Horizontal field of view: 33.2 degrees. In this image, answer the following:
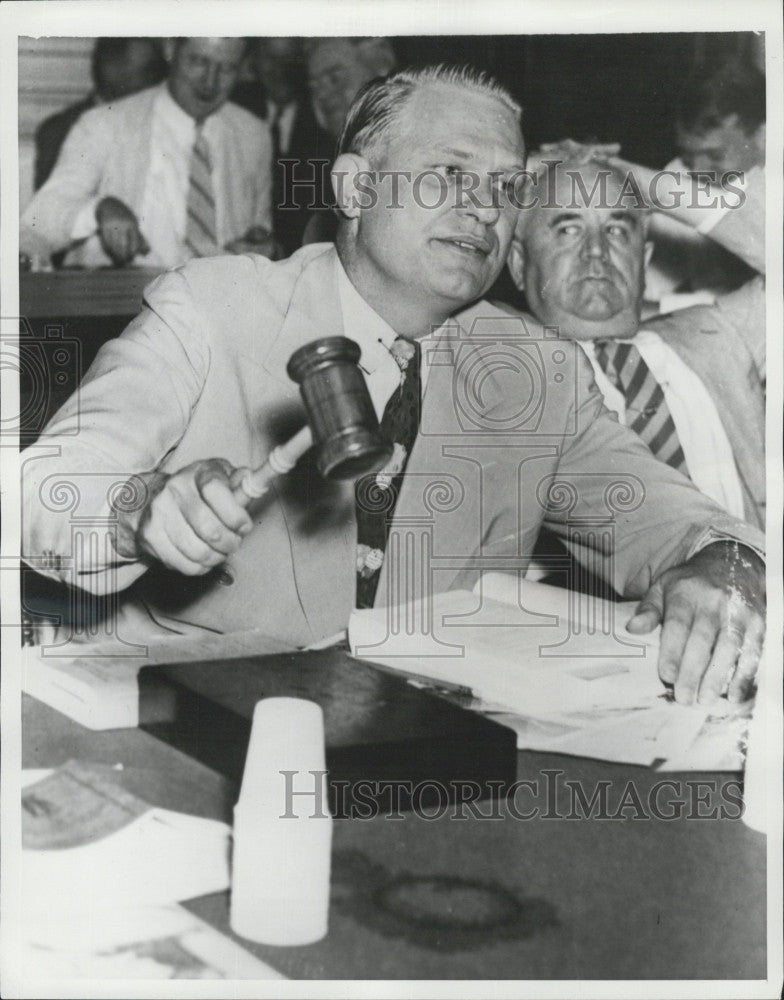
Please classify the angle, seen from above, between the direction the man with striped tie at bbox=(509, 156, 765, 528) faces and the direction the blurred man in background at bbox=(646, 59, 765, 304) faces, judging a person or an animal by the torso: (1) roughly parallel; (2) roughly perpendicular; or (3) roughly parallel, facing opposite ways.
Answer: roughly parallel

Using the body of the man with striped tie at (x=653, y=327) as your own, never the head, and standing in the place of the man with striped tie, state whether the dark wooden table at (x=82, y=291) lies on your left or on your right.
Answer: on your right

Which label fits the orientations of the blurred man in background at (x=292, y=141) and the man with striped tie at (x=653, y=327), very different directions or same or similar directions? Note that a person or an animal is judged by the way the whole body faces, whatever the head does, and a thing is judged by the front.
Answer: same or similar directions

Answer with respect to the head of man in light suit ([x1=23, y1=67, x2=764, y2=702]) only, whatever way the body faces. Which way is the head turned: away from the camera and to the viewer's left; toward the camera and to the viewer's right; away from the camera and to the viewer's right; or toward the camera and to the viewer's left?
toward the camera and to the viewer's right

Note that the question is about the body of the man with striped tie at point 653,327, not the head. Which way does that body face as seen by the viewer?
toward the camera

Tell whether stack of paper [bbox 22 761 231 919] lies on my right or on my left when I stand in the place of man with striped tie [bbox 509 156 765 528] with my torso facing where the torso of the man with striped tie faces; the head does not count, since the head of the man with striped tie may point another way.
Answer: on my right

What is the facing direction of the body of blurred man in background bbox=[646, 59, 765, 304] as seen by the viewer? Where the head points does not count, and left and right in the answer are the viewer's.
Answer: facing the viewer

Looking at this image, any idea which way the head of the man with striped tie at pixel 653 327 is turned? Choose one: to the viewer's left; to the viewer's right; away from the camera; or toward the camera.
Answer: toward the camera

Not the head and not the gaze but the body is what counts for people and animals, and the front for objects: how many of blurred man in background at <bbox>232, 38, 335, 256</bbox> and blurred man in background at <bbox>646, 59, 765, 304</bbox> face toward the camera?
2

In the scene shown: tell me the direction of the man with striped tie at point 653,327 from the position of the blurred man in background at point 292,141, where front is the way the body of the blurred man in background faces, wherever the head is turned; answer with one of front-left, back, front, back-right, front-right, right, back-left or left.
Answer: left

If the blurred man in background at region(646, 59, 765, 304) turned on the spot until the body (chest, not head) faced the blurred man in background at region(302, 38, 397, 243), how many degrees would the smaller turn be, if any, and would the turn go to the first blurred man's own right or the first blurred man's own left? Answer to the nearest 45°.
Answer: approximately 90° to the first blurred man's own right

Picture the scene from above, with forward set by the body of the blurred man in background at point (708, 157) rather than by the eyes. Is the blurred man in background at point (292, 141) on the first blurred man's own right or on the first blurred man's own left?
on the first blurred man's own right

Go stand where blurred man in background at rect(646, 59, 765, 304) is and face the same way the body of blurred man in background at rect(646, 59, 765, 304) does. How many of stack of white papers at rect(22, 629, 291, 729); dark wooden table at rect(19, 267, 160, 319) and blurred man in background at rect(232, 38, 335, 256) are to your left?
0

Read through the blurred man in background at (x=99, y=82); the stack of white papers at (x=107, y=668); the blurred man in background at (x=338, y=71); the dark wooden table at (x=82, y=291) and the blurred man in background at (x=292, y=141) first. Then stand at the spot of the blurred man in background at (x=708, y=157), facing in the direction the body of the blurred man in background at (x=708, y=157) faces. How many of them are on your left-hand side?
0
